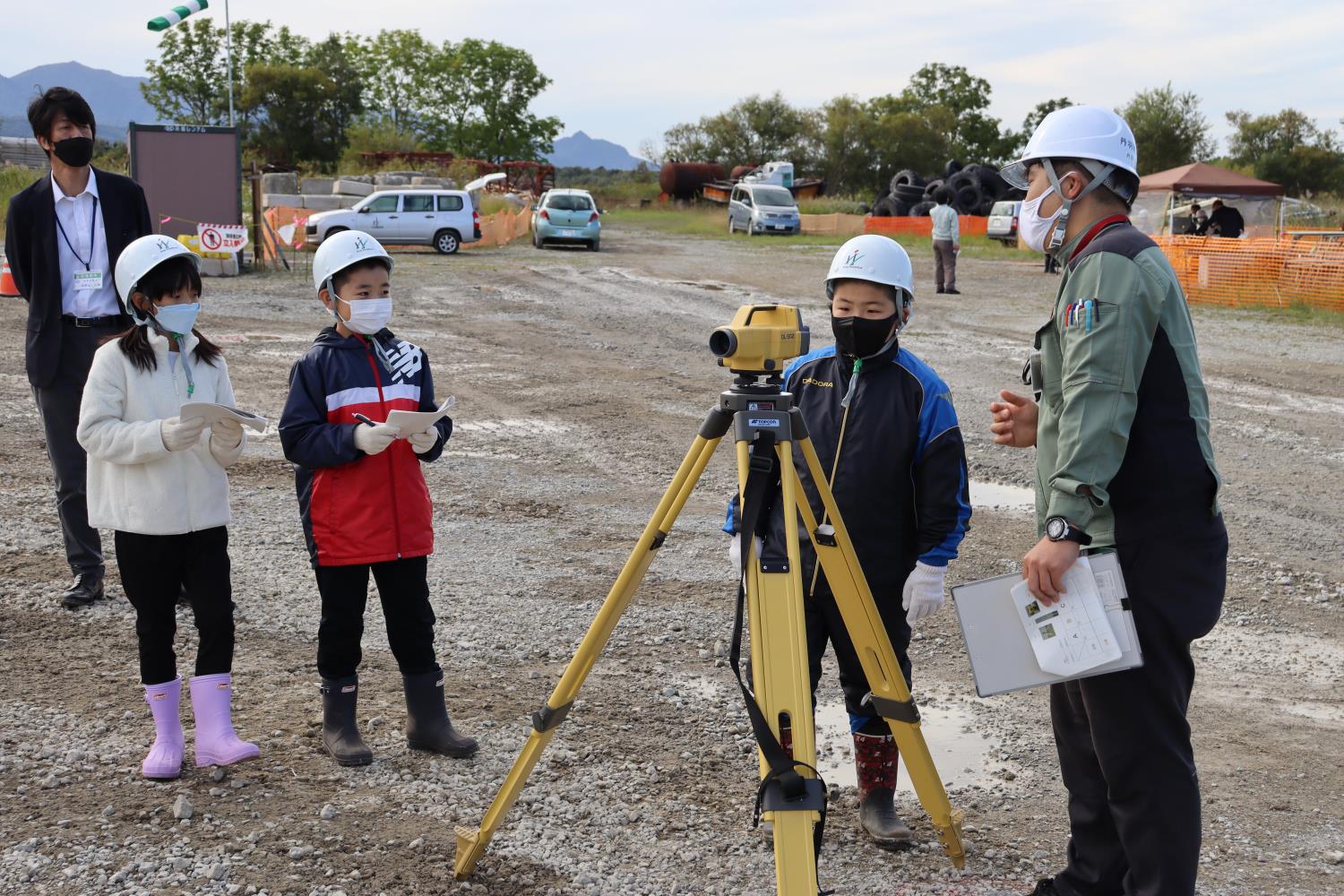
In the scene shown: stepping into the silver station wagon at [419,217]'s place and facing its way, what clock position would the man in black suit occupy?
The man in black suit is roughly at 9 o'clock from the silver station wagon.

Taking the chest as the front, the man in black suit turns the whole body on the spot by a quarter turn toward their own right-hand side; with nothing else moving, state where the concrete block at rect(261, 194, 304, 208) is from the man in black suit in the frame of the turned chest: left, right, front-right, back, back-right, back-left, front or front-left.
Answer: back-right

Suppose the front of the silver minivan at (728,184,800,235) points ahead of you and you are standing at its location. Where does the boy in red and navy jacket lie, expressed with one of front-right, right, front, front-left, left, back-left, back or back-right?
front-right

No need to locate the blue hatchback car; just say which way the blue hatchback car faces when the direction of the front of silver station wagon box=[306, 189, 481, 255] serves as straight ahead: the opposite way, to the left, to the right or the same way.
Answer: to the right

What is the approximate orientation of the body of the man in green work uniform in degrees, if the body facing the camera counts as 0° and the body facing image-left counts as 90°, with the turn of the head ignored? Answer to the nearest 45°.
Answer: approximately 90°

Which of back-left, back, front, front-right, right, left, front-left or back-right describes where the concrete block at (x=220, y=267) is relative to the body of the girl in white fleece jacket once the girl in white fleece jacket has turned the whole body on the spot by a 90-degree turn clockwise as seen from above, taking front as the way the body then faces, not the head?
back-right

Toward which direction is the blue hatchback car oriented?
away from the camera

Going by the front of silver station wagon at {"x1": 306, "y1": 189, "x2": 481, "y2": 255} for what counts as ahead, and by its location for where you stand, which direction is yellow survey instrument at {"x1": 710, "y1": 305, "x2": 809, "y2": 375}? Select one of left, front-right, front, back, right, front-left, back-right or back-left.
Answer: left

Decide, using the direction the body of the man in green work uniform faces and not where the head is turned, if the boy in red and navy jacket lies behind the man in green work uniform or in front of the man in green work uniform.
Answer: in front

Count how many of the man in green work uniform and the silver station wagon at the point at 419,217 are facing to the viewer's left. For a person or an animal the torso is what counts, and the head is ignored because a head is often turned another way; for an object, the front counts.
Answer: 2

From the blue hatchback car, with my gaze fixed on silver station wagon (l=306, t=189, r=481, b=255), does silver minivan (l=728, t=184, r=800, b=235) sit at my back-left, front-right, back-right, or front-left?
back-right

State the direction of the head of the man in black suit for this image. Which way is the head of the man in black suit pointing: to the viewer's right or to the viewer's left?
to the viewer's right
